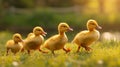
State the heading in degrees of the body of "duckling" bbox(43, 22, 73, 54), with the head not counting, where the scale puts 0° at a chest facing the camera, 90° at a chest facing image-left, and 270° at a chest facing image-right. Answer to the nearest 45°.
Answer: approximately 270°

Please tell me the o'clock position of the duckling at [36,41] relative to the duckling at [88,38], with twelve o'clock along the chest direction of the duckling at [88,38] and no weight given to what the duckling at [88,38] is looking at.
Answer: the duckling at [36,41] is roughly at 6 o'clock from the duckling at [88,38].

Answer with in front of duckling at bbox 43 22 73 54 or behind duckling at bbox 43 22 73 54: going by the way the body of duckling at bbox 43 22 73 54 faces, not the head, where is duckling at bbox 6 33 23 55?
behind

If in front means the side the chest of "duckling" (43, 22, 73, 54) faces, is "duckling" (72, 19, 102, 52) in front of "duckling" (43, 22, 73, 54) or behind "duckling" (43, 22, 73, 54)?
in front

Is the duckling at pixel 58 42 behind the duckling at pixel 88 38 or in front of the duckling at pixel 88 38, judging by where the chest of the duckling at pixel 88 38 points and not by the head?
behind

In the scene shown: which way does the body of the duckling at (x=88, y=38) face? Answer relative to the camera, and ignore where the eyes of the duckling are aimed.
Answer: to the viewer's right

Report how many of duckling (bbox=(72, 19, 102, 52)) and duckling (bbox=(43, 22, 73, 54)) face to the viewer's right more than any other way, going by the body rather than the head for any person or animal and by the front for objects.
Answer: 2

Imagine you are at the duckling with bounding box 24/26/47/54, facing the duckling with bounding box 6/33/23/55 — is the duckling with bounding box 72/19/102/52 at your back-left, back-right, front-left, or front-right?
back-right

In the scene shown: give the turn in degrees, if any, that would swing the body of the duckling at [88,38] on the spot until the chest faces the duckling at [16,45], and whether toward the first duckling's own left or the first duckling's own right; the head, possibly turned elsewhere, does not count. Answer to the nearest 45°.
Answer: approximately 180°
